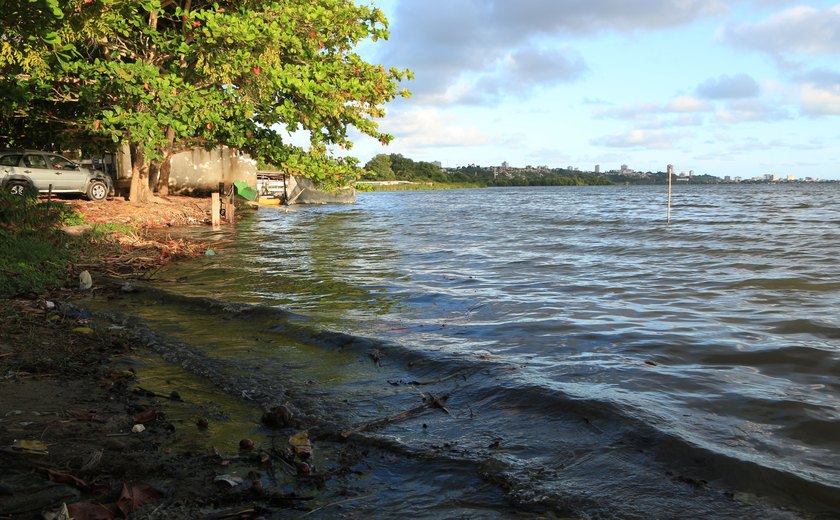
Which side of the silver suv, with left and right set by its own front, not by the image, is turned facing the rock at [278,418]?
right

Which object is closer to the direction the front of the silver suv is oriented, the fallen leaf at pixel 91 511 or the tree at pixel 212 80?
the tree

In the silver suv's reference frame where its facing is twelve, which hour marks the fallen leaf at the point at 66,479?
The fallen leaf is roughly at 3 o'clock from the silver suv.

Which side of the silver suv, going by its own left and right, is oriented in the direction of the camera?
right

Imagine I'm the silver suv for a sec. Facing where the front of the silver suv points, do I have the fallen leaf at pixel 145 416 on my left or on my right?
on my right

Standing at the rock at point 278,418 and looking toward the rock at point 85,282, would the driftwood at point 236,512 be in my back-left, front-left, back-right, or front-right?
back-left

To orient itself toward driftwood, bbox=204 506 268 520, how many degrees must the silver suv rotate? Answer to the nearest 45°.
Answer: approximately 90° to its right

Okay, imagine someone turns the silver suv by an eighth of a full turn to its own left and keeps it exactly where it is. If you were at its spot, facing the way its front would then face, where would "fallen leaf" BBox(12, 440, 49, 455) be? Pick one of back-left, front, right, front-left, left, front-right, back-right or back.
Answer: back-right

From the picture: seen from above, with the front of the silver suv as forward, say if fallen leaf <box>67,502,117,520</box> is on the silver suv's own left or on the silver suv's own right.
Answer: on the silver suv's own right

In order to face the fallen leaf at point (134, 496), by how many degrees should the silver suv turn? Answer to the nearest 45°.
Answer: approximately 90° to its right
